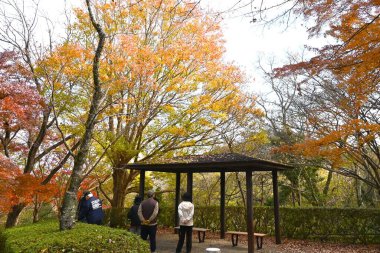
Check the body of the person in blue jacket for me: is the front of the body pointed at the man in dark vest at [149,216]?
no

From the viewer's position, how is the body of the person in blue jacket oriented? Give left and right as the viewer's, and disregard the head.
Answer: facing away from the viewer and to the left of the viewer

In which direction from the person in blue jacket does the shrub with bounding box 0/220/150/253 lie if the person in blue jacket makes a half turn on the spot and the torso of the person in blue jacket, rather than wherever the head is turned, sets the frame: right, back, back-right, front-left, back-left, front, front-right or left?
front-right

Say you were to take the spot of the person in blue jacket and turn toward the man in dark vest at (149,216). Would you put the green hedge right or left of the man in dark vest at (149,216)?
left

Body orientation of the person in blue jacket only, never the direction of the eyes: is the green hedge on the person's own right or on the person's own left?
on the person's own right
